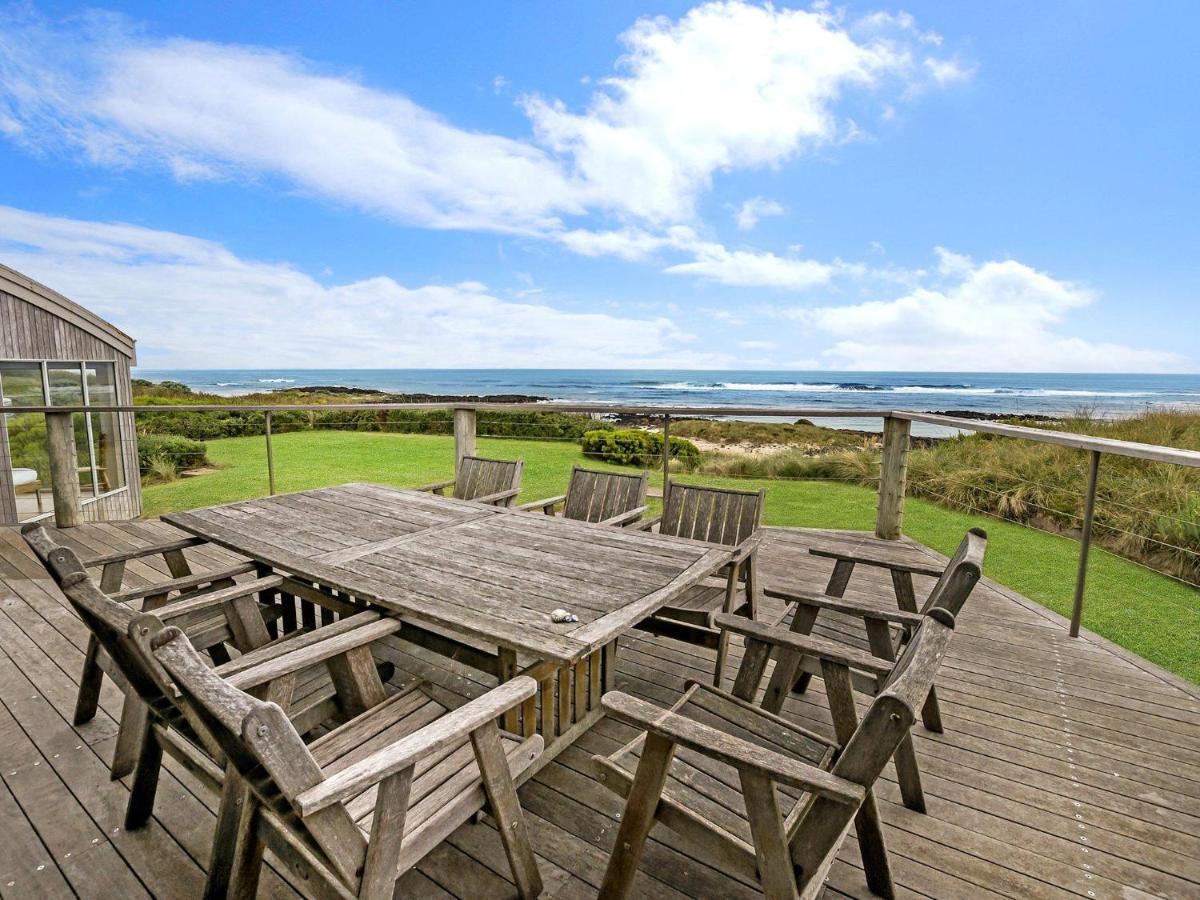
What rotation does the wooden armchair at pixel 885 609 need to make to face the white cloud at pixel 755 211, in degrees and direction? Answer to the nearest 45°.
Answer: approximately 45° to its right

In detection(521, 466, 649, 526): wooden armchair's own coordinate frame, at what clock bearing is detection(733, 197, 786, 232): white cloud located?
The white cloud is roughly at 5 o'clock from the wooden armchair.

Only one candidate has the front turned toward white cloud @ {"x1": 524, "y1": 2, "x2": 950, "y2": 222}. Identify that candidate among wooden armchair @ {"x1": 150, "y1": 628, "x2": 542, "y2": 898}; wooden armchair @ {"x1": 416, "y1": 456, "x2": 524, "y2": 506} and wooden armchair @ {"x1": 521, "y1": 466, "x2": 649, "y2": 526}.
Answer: wooden armchair @ {"x1": 150, "y1": 628, "x2": 542, "y2": 898}

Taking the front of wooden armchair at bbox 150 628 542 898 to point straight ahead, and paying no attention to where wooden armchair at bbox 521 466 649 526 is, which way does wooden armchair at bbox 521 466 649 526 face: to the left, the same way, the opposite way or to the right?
the opposite way

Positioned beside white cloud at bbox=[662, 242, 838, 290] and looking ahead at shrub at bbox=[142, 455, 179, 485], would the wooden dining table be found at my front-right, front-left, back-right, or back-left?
front-left

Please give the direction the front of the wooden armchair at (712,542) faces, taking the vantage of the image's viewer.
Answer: facing the viewer and to the left of the viewer

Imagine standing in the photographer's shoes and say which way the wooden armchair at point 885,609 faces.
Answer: facing away from the viewer and to the left of the viewer

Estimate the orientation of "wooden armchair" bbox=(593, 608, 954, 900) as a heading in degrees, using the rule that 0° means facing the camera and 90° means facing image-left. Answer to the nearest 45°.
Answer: approximately 135°

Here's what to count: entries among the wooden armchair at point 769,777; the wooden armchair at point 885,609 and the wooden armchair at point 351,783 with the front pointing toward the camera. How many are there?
0

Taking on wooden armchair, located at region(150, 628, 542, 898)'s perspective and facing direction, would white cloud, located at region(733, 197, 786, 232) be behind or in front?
in front

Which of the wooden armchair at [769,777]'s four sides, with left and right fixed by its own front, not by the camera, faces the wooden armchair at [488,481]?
front

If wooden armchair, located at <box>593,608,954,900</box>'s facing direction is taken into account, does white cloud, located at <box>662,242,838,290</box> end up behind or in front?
in front

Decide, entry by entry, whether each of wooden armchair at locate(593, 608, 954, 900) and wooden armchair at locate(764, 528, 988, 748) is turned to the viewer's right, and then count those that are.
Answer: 0

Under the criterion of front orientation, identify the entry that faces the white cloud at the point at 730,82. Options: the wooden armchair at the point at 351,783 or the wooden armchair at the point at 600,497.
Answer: the wooden armchair at the point at 351,783

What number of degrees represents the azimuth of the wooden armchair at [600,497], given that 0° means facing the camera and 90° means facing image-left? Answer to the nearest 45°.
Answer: approximately 45°

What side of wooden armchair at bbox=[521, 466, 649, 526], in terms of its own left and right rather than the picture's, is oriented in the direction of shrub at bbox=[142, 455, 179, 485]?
right

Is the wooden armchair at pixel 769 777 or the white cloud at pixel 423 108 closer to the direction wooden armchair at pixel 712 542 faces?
the wooden armchair

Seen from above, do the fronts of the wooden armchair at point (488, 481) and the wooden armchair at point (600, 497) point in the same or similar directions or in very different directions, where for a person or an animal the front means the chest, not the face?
same or similar directions

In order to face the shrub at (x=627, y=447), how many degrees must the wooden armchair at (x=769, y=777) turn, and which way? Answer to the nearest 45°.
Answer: approximately 45° to its right

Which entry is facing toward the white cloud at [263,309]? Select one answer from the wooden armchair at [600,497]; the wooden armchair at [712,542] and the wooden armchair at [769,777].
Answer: the wooden armchair at [769,777]
